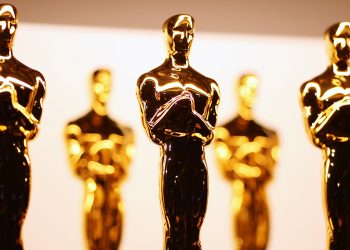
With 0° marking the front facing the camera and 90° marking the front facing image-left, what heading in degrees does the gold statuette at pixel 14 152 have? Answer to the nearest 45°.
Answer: approximately 0°

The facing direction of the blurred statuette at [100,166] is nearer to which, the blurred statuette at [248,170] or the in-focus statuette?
the in-focus statuette

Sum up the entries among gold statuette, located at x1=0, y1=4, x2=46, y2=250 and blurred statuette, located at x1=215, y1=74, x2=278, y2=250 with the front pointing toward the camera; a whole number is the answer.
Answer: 2

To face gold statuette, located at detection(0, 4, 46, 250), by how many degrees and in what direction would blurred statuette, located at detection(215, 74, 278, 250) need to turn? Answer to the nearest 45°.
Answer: approximately 45° to its right

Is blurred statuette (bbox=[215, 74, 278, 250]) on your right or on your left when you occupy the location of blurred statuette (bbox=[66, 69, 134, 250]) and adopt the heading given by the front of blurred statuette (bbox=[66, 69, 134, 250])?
on your left

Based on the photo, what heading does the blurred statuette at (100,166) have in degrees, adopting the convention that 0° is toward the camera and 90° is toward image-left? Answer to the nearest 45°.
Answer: approximately 0°

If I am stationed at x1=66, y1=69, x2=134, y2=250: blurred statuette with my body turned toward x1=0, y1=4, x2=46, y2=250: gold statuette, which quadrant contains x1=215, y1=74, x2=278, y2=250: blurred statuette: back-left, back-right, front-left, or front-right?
back-left
